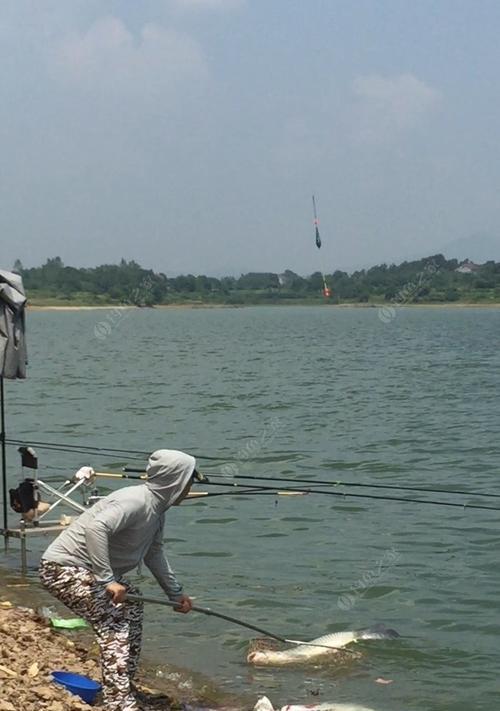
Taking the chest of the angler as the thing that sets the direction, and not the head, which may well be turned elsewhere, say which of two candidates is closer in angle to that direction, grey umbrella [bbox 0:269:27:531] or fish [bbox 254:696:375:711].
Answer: the fish

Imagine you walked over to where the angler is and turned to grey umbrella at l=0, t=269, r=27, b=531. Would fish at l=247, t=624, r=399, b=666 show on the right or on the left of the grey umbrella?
right

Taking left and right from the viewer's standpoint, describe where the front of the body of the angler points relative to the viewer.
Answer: facing to the right of the viewer

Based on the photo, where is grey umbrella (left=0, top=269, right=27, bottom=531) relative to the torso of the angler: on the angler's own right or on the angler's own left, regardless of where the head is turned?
on the angler's own left
